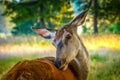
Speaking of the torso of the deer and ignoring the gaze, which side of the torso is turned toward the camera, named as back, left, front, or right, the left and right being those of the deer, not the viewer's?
right
